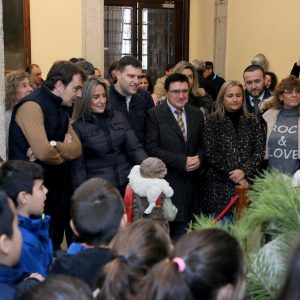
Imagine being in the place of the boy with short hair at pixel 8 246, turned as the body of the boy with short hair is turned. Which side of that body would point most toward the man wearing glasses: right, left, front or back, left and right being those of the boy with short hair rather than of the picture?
front

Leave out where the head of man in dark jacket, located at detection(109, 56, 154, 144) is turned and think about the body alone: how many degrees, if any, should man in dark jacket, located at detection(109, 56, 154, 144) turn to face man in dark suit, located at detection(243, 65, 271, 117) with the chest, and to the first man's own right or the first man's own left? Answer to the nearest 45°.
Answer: approximately 90° to the first man's own left

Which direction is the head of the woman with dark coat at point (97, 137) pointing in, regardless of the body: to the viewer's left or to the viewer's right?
to the viewer's right

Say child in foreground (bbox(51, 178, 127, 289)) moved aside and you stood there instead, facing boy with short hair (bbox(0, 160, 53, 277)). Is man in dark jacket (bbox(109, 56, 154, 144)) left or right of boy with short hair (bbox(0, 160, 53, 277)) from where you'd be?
right

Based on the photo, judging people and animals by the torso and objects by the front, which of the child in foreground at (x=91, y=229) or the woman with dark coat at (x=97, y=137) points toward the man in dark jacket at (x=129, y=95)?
the child in foreground

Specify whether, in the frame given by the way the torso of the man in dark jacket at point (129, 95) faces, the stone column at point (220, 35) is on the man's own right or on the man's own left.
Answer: on the man's own left

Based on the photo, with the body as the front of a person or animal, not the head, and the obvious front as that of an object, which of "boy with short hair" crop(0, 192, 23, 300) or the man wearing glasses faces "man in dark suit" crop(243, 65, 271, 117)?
the boy with short hair

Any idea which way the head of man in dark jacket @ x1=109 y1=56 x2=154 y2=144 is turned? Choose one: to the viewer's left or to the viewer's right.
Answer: to the viewer's right

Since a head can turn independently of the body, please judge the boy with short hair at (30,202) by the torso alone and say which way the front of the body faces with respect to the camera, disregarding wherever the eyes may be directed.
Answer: to the viewer's right

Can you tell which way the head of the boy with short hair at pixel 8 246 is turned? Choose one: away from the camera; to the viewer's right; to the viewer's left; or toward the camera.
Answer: to the viewer's right

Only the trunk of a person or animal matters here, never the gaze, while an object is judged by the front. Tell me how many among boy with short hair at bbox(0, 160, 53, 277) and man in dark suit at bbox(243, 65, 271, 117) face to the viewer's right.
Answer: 1

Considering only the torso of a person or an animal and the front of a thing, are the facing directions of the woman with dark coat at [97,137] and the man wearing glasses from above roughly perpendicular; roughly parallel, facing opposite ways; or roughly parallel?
roughly parallel

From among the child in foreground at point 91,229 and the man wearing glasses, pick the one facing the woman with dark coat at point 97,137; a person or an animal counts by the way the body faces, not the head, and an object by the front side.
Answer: the child in foreground

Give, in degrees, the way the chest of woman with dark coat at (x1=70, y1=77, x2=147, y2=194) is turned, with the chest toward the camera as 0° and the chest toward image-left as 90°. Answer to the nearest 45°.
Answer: approximately 315°

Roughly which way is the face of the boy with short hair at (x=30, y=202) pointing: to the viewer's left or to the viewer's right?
to the viewer's right

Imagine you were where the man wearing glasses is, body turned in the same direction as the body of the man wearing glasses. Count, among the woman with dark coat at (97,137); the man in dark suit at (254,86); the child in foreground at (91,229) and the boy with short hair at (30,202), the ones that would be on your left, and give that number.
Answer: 1

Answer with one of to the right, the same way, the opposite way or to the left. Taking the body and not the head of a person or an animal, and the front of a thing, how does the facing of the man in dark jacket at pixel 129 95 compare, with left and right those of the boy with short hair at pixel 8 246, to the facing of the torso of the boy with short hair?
to the right

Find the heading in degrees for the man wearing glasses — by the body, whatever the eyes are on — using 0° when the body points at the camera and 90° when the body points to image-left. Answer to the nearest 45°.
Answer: approximately 315°
